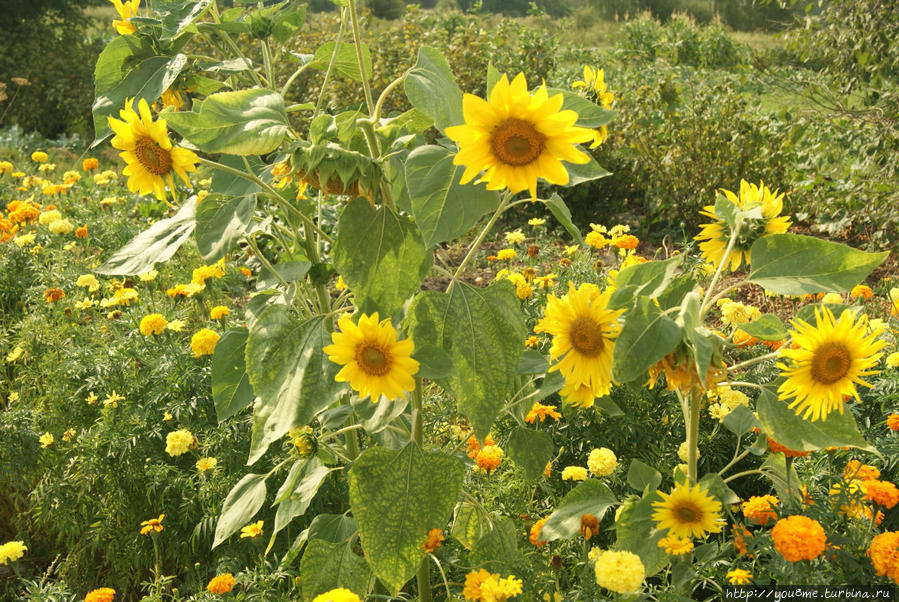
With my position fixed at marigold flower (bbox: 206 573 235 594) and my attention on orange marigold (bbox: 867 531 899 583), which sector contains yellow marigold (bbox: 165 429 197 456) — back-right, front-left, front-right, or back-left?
back-left

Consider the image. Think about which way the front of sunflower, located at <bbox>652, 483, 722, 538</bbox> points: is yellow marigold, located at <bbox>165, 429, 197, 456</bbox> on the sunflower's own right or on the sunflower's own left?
on the sunflower's own right

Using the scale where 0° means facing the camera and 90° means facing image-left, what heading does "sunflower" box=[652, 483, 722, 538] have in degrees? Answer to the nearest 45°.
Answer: approximately 0°
